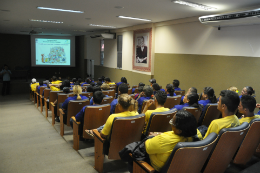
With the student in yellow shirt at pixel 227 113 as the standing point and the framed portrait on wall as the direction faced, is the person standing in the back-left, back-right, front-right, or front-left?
front-left

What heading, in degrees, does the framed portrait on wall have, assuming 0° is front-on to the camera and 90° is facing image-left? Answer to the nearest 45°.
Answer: approximately 45°

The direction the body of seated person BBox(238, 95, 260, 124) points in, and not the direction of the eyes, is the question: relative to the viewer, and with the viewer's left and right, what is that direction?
facing away from the viewer and to the left of the viewer

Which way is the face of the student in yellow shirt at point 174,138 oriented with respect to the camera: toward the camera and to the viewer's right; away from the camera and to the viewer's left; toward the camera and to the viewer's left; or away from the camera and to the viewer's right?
away from the camera and to the viewer's left

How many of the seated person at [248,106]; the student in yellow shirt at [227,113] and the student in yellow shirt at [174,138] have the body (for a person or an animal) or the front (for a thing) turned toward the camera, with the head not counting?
0

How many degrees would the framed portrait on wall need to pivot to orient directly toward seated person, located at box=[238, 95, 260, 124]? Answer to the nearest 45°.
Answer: approximately 45° to its left

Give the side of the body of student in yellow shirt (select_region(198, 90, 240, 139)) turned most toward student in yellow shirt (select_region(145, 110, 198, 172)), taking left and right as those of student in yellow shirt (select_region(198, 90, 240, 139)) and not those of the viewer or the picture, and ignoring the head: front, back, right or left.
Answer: left

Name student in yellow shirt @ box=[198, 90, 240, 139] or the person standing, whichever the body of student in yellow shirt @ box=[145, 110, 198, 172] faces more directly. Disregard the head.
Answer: the person standing

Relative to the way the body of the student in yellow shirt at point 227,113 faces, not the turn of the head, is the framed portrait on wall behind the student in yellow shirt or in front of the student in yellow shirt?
in front

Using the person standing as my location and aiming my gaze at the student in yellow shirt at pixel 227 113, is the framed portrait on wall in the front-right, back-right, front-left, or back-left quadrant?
front-left

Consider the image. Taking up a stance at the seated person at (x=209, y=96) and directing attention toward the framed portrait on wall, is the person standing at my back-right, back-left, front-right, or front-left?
front-left

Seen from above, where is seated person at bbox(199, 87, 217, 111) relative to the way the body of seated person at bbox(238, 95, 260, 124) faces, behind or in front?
in front

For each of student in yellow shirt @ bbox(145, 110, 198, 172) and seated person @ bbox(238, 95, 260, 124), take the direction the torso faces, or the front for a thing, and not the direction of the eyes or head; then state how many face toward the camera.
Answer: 0

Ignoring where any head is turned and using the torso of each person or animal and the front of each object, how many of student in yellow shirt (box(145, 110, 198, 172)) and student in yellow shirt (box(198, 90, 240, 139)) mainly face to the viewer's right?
0

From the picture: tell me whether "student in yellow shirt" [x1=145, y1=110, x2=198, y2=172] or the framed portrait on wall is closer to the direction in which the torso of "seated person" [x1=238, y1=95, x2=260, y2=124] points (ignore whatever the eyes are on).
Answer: the framed portrait on wall
